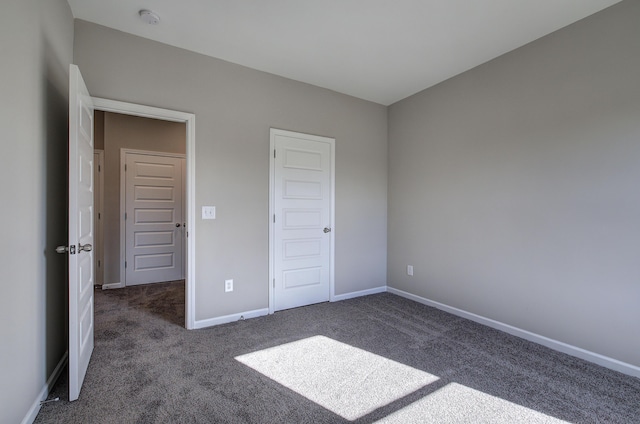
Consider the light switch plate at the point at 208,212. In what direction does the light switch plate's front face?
toward the camera

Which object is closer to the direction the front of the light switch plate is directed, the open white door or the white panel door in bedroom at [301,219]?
the open white door

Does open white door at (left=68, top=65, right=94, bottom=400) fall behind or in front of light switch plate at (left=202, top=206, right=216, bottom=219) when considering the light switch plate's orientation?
in front

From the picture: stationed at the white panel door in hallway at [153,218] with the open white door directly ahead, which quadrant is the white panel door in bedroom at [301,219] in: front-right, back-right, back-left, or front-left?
front-left

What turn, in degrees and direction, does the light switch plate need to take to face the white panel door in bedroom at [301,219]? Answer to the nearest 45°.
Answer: approximately 90° to its left

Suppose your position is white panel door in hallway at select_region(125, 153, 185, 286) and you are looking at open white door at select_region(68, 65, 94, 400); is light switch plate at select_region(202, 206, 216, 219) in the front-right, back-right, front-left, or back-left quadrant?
front-left

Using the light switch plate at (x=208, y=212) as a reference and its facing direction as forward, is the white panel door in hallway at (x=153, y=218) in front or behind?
behind

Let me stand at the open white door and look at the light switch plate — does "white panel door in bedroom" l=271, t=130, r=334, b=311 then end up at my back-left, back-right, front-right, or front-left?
front-right

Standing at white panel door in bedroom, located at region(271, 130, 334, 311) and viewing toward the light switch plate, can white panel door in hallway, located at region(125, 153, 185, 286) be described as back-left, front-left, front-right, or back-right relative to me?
front-right
